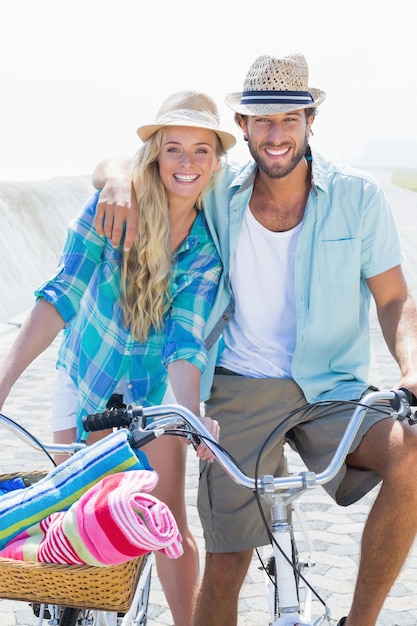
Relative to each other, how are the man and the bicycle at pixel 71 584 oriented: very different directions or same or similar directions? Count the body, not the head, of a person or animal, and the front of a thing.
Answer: same or similar directions

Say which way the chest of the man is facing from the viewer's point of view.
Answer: toward the camera

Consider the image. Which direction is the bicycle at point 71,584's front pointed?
toward the camera

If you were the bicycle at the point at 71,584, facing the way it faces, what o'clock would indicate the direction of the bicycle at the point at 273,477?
the bicycle at the point at 273,477 is roughly at 8 o'clock from the bicycle at the point at 71,584.

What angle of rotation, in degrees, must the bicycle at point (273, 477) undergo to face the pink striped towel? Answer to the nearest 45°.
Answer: approximately 45° to its right

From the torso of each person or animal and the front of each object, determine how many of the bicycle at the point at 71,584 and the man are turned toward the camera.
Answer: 2

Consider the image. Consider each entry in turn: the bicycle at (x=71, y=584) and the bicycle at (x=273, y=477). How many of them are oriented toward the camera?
2

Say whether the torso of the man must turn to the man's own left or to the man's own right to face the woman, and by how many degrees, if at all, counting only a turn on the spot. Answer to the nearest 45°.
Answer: approximately 90° to the man's own right

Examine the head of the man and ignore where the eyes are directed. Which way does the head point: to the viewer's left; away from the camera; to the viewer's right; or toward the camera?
toward the camera

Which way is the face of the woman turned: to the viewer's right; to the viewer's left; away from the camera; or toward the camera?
toward the camera
